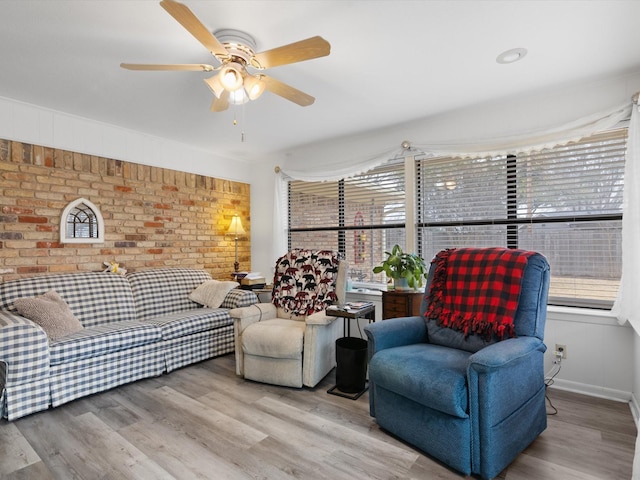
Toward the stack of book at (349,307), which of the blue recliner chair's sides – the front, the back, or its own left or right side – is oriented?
right

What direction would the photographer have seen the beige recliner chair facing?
facing the viewer and to the left of the viewer

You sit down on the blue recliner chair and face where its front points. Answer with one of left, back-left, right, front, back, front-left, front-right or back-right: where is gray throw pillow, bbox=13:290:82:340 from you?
front-right

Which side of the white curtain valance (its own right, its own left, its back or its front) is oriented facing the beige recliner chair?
front

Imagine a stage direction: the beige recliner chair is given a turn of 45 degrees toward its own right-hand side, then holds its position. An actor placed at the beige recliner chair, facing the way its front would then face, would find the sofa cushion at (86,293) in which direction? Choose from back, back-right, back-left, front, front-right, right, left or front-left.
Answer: front

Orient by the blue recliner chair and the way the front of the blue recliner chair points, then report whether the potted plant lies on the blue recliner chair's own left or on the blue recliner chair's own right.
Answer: on the blue recliner chair's own right

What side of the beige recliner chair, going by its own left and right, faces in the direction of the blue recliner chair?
left

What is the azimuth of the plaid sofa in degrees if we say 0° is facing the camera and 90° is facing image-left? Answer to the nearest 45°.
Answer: approximately 315°

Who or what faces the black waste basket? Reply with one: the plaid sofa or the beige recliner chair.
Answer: the plaid sofa

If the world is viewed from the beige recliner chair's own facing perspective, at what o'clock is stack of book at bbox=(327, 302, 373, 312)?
The stack of book is roughly at 8 o'clock from the beige recliner chair.

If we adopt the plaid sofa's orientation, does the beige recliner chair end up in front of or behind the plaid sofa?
in front

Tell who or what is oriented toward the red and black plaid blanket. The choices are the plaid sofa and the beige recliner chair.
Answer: the plaid sofa

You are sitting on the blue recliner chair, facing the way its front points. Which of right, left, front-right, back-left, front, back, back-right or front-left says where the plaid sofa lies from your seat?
front-right

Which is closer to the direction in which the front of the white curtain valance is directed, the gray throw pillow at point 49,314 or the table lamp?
the gray throw pillow
